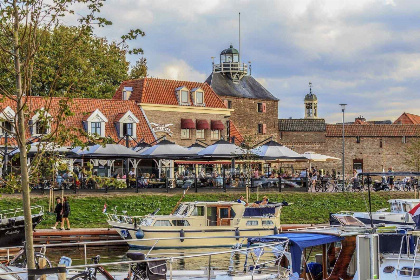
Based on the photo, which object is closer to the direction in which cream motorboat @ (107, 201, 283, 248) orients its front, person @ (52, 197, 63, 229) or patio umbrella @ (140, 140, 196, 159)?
the person

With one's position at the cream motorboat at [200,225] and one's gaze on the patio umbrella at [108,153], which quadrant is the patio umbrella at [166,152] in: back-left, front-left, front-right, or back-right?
front-right

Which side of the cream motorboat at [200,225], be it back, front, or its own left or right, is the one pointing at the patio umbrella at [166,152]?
right

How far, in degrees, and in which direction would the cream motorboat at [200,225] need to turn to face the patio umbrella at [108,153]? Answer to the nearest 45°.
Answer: approximately 45° to its right

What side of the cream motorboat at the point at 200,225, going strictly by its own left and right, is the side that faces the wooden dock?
front

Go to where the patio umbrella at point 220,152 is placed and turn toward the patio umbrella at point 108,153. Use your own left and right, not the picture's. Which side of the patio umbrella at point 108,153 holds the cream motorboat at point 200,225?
left

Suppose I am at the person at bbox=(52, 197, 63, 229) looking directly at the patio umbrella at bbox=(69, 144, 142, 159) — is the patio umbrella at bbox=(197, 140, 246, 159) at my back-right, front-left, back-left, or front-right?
front-right

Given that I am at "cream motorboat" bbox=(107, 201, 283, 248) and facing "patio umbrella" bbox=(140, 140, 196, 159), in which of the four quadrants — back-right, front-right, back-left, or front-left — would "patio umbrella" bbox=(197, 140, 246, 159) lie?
front-right

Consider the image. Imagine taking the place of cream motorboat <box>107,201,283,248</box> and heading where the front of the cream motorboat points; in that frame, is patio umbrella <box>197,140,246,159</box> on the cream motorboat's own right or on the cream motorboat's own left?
on the cream motorboat's own right

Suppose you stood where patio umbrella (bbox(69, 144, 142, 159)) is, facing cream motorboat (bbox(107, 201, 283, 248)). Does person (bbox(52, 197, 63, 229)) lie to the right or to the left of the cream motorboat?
right

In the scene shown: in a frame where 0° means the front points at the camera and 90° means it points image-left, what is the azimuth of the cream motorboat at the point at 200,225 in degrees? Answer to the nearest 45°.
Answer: approximately 90°

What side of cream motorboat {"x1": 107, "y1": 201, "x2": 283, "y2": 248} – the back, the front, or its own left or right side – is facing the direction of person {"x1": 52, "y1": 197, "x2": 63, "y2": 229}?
front
